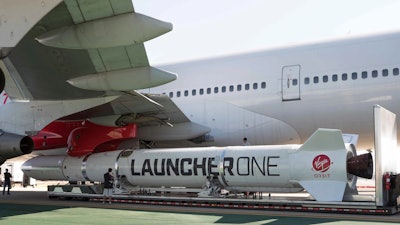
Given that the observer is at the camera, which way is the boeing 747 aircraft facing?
facing away from the viewer and to the left of the viewer
